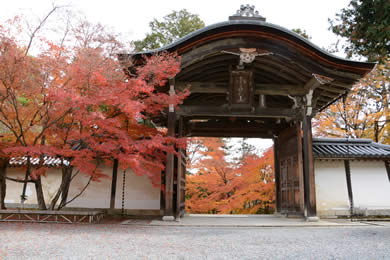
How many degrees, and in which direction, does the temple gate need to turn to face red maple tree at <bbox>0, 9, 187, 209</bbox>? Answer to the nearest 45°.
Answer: approximately 45° to its right

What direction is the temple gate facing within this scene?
toward the camera
